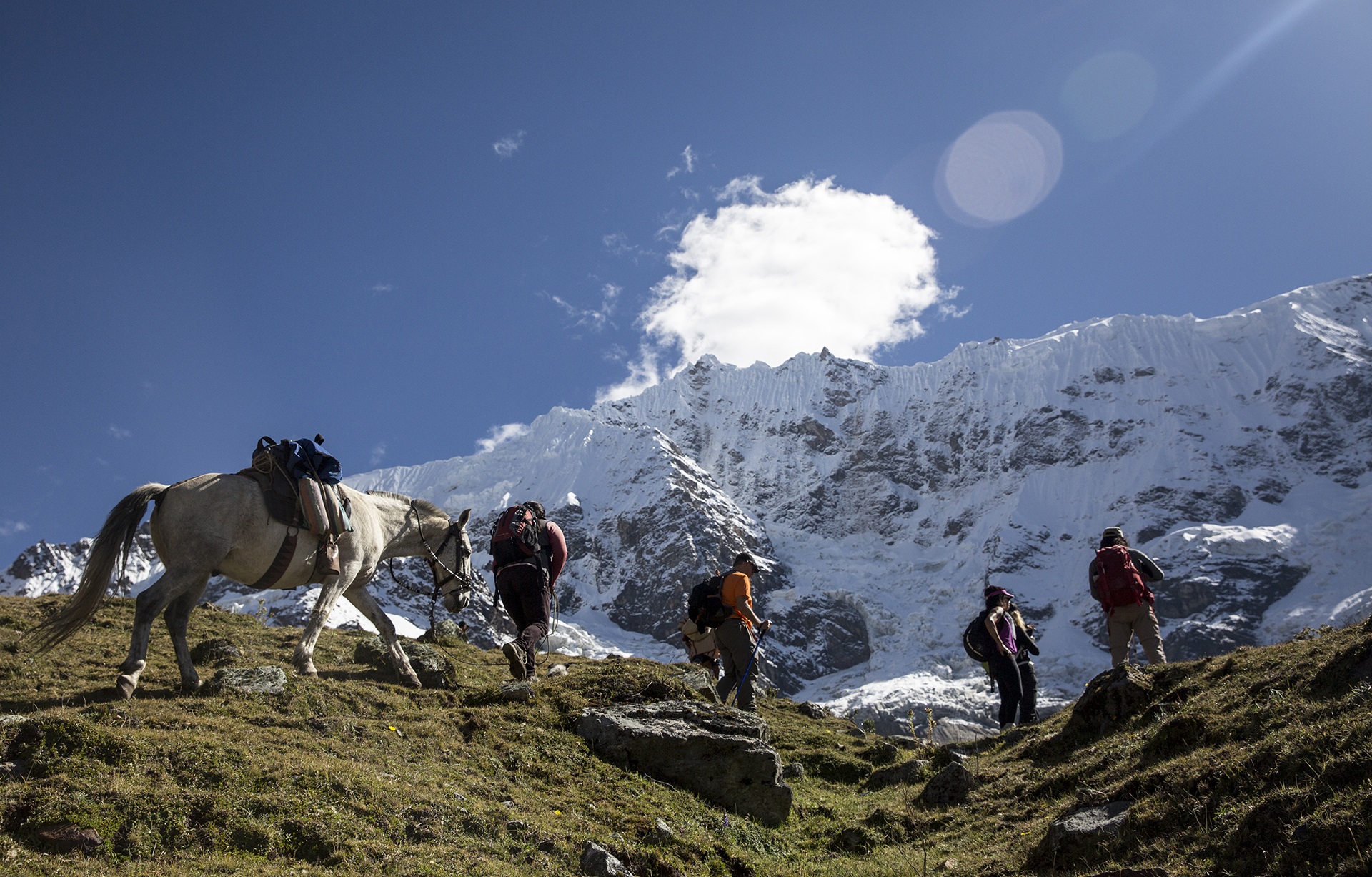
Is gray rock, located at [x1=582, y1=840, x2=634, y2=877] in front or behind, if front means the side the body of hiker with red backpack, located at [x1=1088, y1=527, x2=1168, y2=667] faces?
behind

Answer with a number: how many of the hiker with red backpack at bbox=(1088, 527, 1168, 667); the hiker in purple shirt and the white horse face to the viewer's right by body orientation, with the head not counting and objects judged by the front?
2

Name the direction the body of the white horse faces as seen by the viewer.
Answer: to the viewer's right

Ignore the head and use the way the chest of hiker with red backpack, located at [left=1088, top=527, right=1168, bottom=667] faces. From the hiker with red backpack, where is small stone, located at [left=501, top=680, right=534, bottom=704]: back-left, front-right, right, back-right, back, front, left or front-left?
back-left

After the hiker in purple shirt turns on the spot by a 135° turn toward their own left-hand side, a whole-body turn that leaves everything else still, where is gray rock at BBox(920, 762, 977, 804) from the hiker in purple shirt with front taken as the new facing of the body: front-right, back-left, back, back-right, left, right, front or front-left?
back-left

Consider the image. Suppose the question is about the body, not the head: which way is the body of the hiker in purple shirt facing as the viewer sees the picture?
to the viewer's right

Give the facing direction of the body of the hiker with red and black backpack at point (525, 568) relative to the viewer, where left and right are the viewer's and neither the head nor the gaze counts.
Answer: facing away from the viewer and to the right of the viewer

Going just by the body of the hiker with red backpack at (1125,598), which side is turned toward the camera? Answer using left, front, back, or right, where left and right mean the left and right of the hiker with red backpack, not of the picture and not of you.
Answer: back

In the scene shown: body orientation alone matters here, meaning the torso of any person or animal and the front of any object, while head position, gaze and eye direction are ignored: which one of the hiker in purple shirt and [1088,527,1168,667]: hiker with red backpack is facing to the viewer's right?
the hiker in purple shirt

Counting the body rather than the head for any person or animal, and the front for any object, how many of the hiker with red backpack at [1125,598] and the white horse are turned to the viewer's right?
1
